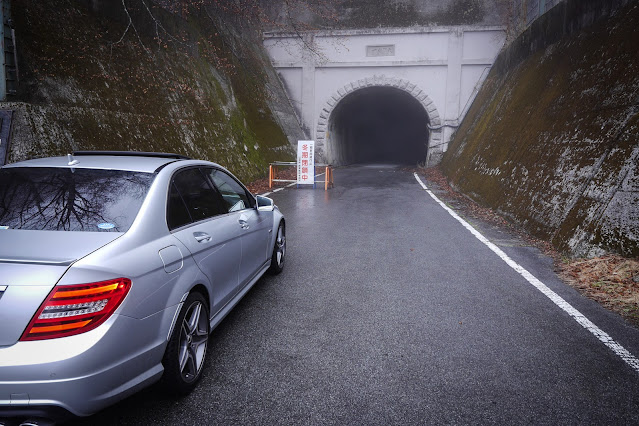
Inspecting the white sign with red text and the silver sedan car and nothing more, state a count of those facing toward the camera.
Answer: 1

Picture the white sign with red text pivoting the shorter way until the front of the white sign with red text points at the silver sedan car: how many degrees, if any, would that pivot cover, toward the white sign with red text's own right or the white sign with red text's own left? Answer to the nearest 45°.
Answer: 0° — it already faces it

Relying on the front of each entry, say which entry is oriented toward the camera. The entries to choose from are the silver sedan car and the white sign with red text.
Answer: the white sign with red text

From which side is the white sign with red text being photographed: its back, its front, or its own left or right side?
front

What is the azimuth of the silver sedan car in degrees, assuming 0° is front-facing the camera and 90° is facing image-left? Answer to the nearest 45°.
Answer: approximately 225°

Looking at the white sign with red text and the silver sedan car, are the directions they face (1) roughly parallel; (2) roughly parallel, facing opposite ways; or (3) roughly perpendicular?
roughly parallel, facing opposite ways

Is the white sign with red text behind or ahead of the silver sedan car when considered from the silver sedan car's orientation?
ahead
